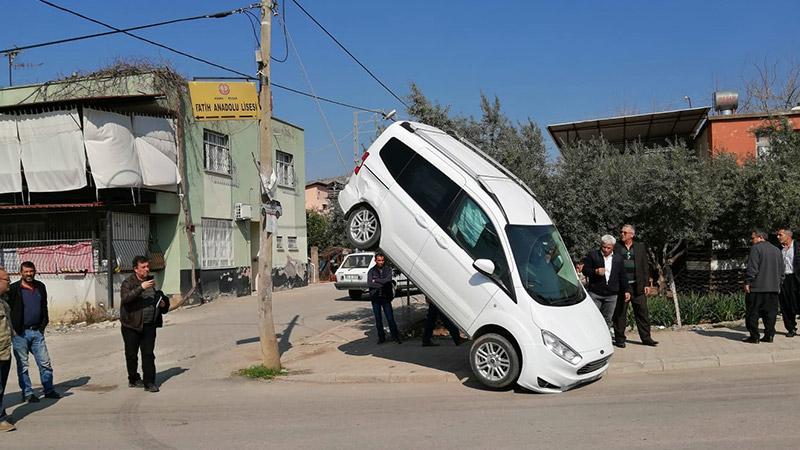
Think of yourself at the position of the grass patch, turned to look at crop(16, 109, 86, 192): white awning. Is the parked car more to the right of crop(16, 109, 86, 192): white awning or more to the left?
right

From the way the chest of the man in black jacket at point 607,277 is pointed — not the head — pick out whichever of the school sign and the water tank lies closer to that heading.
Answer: the school sign

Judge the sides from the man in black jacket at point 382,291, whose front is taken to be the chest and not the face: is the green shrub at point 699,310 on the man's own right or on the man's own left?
on the man's own left

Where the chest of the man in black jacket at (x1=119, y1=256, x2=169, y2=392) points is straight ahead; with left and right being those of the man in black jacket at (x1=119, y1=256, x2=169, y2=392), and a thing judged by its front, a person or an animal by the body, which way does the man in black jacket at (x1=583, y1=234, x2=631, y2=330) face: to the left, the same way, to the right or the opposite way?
to the right

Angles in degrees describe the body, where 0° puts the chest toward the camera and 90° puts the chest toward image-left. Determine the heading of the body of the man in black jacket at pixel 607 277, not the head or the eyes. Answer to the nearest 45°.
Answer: approximately 0°

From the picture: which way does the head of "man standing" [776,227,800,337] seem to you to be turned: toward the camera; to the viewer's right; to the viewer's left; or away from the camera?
to the viewer's left

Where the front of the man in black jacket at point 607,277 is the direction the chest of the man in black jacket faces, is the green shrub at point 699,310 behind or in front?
behind
